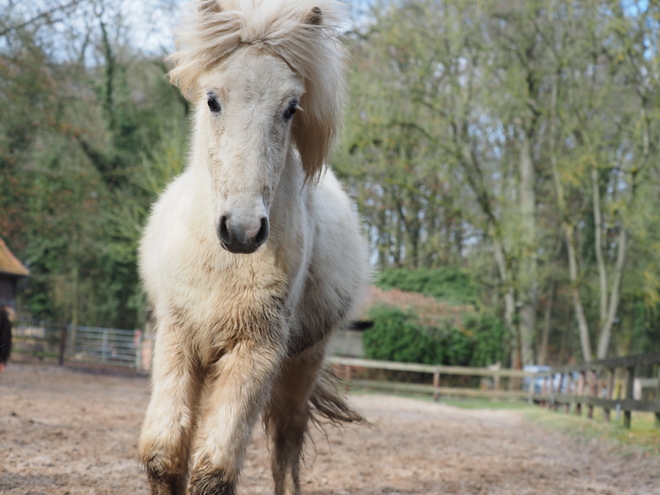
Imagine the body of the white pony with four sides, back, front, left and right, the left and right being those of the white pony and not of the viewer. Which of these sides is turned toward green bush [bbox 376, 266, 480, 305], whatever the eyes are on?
back

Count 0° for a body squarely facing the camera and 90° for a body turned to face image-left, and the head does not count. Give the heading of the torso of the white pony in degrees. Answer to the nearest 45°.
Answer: approximately 0°

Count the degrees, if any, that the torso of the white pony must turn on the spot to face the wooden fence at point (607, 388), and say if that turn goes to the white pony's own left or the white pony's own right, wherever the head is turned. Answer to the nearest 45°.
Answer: approximately 135° to the white pony's own left

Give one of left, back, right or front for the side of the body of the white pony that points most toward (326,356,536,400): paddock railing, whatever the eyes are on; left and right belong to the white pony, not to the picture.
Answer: back

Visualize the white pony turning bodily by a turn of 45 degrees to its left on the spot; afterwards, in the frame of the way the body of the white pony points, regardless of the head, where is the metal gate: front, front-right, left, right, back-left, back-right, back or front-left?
back-left

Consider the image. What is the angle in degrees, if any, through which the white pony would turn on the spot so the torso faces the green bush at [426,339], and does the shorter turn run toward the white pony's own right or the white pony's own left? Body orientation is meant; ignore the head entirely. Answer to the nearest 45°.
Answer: approximately 180°
